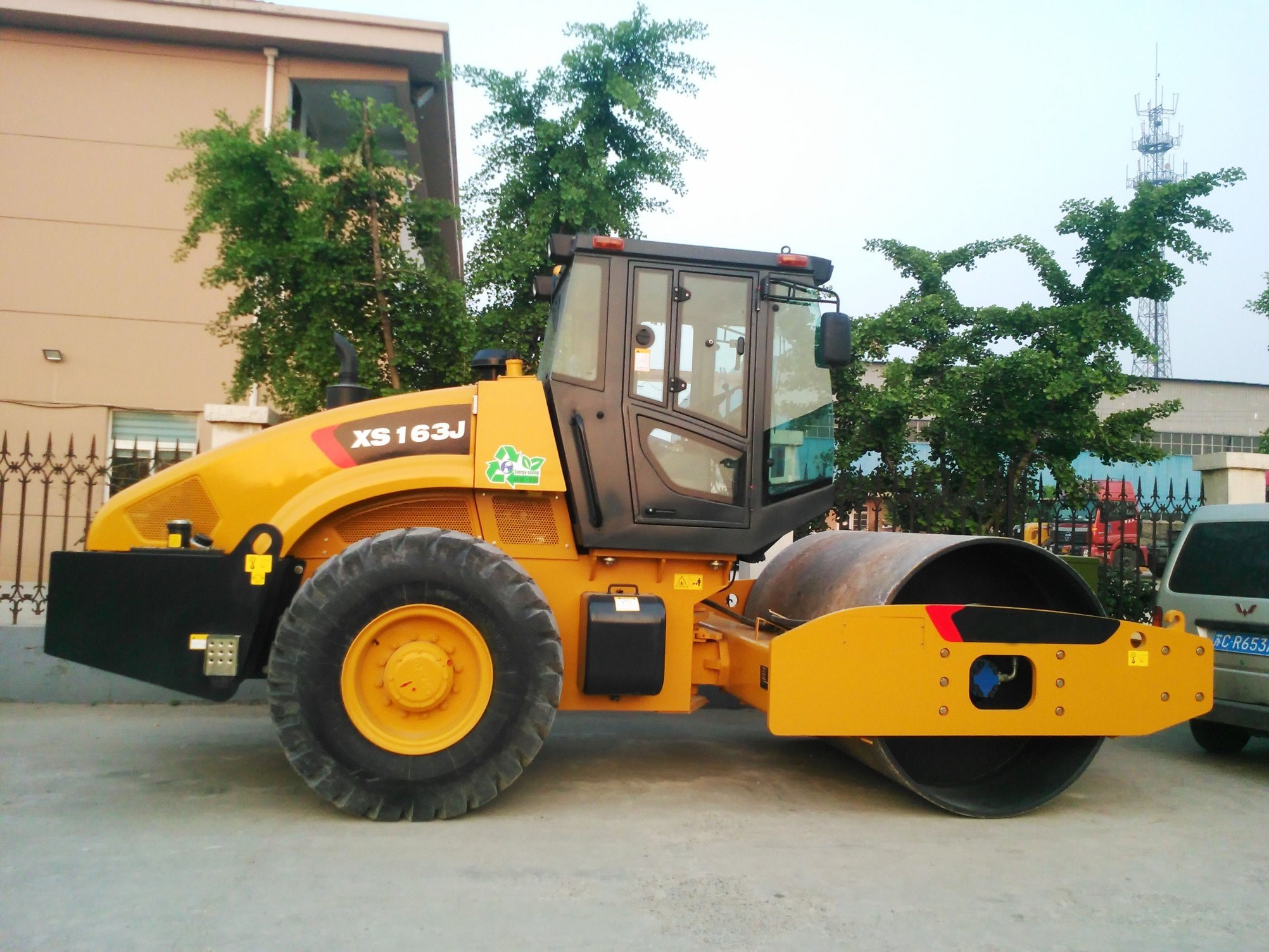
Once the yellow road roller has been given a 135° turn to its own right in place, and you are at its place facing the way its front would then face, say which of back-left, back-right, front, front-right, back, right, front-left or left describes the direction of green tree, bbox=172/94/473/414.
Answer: right

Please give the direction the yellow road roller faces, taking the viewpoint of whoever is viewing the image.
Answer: facing to the right of the viewer

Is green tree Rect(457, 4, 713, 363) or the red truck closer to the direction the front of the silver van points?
the red truck

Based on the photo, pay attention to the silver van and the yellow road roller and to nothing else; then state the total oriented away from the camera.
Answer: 1

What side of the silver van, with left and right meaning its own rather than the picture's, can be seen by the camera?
back

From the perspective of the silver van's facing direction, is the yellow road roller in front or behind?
behind

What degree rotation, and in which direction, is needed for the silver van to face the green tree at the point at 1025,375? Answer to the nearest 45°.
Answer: approximately 45° to its left

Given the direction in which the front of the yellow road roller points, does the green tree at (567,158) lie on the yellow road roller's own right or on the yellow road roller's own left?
on the yellow road roller's own left

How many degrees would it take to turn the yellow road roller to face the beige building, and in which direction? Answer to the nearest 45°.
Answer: approximately 135° to its left

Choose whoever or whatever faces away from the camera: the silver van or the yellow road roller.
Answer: the silver van

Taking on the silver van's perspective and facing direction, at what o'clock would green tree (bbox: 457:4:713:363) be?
The green tree is roughly at 9 o'clock from the silver van.

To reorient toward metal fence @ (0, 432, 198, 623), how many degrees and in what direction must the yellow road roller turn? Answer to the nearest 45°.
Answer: approximately 135° to its left
